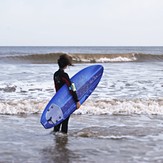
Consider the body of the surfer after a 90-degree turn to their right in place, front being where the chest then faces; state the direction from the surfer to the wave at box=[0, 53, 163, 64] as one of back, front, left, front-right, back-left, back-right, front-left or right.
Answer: back-left

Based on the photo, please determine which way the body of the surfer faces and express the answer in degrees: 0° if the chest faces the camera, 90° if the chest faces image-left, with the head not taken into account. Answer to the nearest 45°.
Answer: approximately 225°
